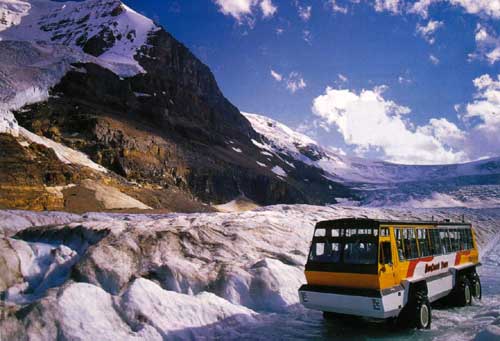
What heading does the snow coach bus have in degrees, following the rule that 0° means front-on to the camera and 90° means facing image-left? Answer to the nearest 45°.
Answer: approximately 45°
